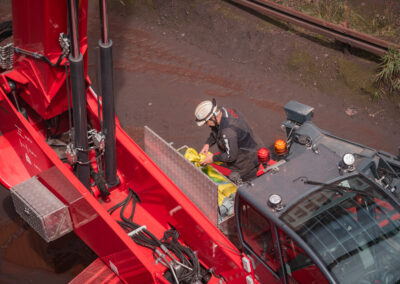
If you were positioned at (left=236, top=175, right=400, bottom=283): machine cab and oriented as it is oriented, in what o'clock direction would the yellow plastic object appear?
The yellow plastic object is roughly at 6 o'clock from the machine cab.

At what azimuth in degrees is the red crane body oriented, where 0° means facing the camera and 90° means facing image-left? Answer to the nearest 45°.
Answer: approximately 315°

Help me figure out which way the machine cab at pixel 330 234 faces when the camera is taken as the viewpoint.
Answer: facing the viewer and to the right of the viewer

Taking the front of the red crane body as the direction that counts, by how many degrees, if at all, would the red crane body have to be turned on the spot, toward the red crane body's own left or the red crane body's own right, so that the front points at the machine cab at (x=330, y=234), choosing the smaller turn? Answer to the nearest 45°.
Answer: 0° — it already faces it

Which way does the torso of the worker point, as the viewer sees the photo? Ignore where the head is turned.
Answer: to the viewer's left

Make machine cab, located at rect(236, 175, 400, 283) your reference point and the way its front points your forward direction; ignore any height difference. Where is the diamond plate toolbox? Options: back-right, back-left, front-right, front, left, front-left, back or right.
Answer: back-right

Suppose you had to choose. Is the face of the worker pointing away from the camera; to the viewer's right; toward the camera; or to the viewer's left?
to the viewer's left

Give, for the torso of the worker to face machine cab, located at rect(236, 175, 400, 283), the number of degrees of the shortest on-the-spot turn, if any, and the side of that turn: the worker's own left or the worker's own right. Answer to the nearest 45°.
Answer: approximately 135° to the worker's own left

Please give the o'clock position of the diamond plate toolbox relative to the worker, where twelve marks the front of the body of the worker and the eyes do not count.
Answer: The diamond plate toolbox is roughly at 11 o'clock from the worker.
